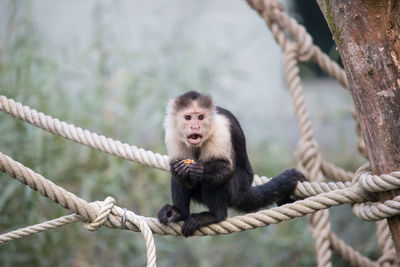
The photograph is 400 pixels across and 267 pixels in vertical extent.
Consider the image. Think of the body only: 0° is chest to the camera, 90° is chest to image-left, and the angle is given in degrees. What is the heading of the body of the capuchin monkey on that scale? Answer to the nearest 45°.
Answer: approximately 45°

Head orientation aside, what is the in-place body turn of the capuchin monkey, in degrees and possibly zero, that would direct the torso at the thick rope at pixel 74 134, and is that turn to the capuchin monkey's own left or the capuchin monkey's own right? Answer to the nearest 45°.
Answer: approximately 45° to the capuchin monkey's own right

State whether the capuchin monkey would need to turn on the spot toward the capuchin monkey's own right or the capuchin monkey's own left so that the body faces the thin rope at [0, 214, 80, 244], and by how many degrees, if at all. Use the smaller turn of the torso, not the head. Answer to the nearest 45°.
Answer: approximately 45° to the capuchin monkey's own right

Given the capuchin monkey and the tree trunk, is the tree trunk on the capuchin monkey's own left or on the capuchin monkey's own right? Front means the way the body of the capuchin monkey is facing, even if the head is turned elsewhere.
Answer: on the capuchin monkey's own left
